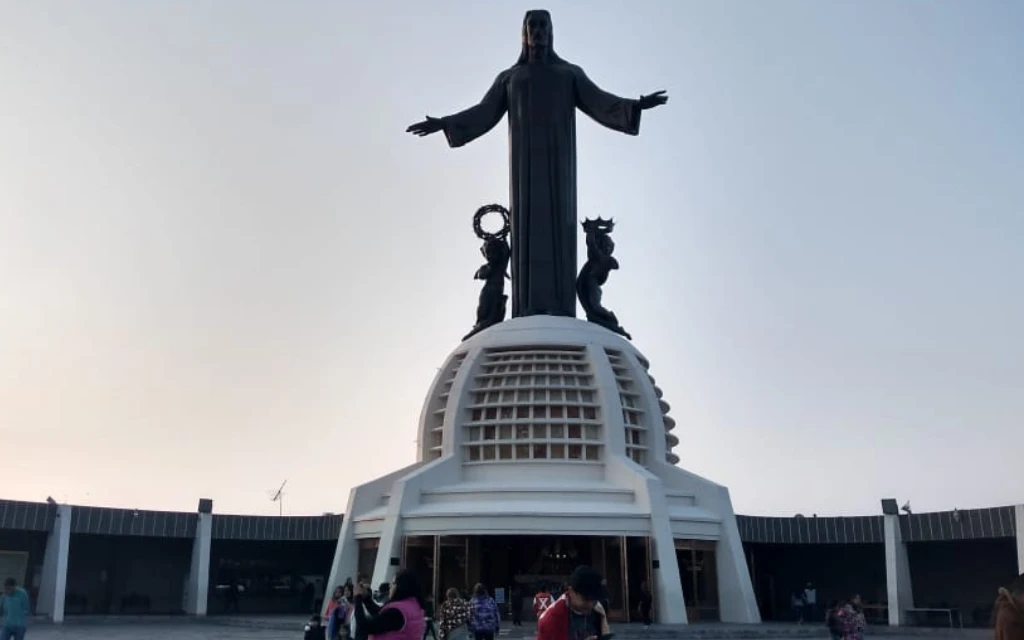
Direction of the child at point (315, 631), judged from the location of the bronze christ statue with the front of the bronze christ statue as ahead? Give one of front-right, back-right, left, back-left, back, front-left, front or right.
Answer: front

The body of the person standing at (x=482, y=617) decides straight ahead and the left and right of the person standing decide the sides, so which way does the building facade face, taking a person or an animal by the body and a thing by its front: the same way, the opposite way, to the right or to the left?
the opposite way

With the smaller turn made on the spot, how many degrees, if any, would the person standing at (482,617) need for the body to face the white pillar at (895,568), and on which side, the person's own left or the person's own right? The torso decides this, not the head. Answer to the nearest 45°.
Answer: approximately 45° to the person's own right

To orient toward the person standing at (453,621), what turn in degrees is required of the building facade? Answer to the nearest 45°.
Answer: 0° — it already faces them

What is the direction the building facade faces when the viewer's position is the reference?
facing the viewer

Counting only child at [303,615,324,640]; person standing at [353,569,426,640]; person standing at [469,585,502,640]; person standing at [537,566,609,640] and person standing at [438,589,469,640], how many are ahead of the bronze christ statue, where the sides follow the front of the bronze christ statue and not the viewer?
5

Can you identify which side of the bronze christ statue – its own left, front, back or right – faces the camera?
front

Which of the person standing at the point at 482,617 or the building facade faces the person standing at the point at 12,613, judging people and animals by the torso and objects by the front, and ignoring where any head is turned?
the building facade

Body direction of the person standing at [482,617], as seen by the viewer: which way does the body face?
away from the camera

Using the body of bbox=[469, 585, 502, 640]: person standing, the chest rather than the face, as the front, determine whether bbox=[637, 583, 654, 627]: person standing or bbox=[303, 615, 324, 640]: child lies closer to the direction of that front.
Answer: the person standing

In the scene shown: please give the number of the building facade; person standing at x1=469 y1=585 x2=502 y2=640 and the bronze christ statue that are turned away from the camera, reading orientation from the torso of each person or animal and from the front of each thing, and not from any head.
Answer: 1

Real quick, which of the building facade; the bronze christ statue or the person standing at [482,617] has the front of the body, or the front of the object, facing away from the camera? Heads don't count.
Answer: the person standing

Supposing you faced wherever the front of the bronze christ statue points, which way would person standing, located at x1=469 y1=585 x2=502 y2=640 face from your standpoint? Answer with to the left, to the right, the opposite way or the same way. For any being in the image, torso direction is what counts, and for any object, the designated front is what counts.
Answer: the opposite way
